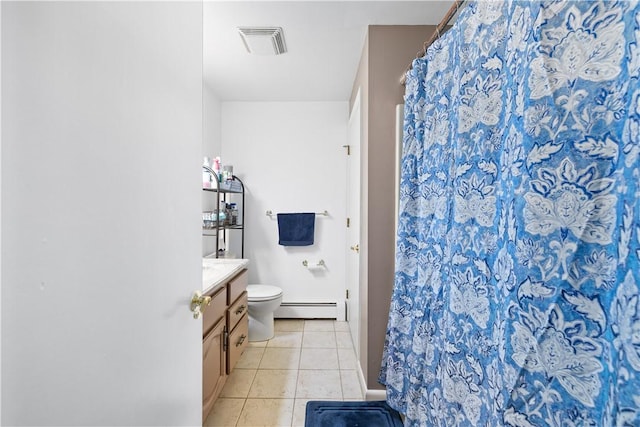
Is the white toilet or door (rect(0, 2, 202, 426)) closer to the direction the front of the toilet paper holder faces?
the door

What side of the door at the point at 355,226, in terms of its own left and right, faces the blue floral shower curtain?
left

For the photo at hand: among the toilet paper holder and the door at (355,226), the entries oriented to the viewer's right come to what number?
0

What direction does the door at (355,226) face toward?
to the viewer's left

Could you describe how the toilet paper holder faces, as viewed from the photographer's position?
facing the viewer

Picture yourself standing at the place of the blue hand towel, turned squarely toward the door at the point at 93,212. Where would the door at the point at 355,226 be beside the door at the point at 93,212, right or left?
left

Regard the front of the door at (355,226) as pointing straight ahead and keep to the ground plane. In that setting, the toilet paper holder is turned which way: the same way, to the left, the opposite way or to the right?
to the left

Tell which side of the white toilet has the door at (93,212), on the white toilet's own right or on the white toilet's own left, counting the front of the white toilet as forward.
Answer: on the white toilet's own right
